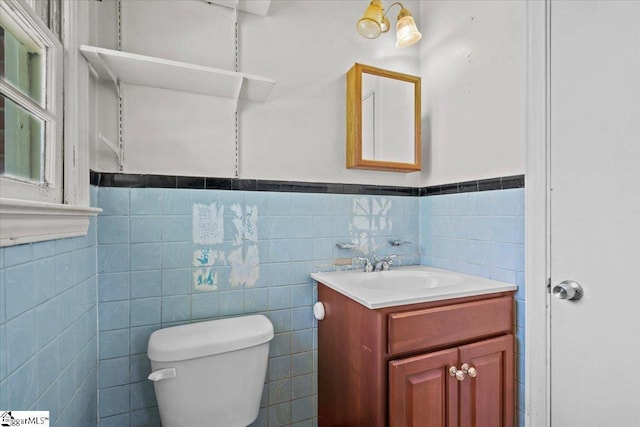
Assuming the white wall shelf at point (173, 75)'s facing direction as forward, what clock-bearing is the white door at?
The white door is roughly at 10 o'clock from the white wall shelf.

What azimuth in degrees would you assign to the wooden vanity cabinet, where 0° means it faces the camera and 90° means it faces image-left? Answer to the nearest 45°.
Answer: approximately 315°

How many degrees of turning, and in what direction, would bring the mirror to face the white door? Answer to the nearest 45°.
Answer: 0° — it already faces it

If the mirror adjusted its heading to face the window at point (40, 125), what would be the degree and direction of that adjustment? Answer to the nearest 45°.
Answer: approximately 90° to its right
